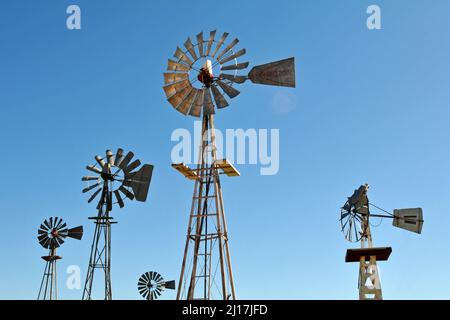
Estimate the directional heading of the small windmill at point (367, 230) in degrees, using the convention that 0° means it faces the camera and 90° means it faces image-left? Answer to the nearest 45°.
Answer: approximately 45°
